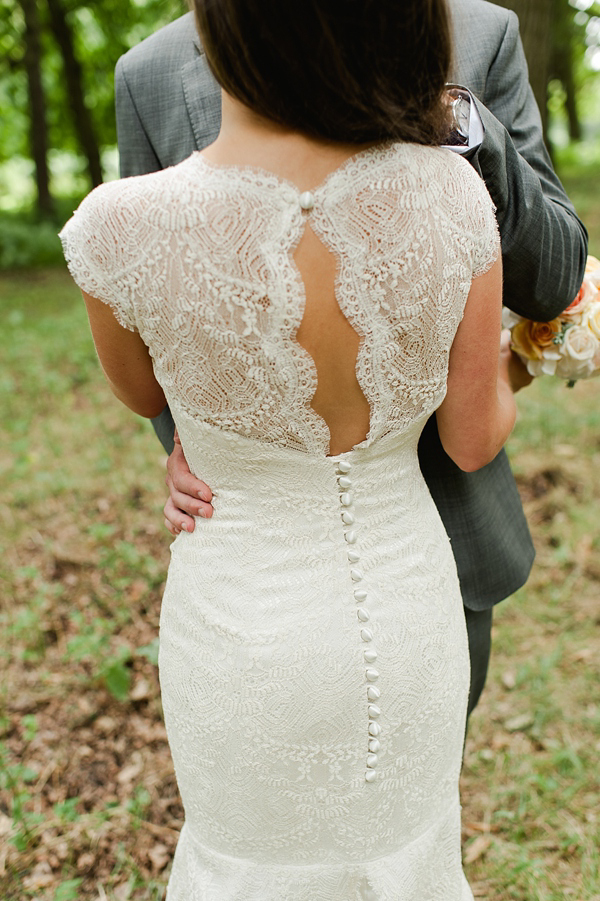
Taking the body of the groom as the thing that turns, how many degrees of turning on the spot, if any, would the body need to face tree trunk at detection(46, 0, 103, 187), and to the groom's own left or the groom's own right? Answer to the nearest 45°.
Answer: approximately 180°

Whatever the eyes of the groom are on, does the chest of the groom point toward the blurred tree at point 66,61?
no

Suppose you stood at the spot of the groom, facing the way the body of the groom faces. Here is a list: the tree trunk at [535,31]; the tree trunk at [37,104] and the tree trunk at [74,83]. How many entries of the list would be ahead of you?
0

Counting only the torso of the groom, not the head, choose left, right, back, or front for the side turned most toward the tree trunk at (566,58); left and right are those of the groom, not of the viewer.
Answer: back

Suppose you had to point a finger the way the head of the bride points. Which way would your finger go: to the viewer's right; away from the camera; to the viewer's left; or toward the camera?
away from the camera

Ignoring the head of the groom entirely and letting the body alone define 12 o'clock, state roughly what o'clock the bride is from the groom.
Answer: The bride is roughly at 1 o'clock from the groom.

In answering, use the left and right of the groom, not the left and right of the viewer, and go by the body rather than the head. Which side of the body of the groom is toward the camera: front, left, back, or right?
front

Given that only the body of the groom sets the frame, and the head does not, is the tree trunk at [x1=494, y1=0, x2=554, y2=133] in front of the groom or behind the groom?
behind

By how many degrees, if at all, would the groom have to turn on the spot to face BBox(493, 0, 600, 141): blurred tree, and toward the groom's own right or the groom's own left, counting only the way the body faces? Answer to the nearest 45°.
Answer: approximately 180°
